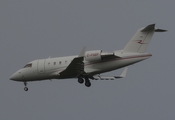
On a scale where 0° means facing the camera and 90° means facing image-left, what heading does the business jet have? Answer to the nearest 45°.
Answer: approximately 90°
